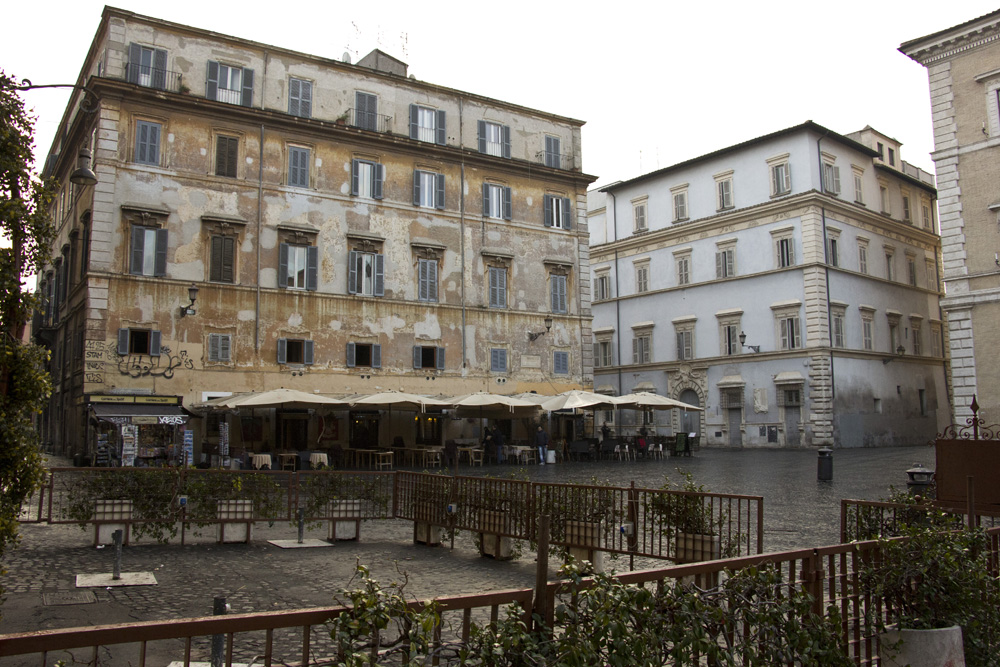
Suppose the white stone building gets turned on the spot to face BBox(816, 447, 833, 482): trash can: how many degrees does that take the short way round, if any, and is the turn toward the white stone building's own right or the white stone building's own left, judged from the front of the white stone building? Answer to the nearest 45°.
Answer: approximately 45° to the white stone building's own left

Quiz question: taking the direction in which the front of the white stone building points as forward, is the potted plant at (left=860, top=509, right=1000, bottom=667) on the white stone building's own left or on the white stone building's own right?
on the white stone building's own left

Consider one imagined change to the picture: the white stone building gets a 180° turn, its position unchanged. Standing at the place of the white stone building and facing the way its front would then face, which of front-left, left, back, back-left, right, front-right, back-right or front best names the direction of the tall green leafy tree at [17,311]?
back-right

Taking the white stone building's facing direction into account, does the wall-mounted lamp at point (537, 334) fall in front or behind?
in front

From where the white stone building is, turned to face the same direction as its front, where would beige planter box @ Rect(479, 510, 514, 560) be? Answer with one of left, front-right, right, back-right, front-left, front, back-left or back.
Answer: front-left

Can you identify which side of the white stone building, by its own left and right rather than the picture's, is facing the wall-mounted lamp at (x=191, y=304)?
front

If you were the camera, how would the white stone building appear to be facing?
facing the viewer and to the left of the viewer

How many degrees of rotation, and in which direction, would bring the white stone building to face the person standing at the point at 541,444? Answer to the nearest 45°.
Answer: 0° — it already faces them

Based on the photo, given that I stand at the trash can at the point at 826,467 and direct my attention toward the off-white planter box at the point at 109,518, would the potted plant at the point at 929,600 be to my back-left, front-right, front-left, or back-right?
front-left

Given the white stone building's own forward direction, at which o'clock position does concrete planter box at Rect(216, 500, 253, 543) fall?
The concrete planter box is roughly at 11 o'clock from the white stone building.

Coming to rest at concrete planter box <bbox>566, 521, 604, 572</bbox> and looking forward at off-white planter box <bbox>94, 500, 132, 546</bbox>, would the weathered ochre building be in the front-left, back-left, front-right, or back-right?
front-right

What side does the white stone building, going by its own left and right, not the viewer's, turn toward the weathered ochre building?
front

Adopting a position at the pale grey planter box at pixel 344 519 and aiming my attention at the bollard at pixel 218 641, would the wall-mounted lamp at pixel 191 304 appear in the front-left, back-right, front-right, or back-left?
back-right

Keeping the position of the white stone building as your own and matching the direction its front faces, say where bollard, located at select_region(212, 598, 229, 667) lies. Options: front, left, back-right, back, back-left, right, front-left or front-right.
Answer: front-left

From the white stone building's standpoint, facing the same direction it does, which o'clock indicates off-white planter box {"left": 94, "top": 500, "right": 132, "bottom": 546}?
The off-white planter box is roughly at 11 o'clock from the white stone building.

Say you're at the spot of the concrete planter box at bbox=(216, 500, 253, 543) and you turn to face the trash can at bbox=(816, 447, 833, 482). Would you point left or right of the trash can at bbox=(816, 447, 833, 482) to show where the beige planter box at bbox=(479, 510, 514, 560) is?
right
